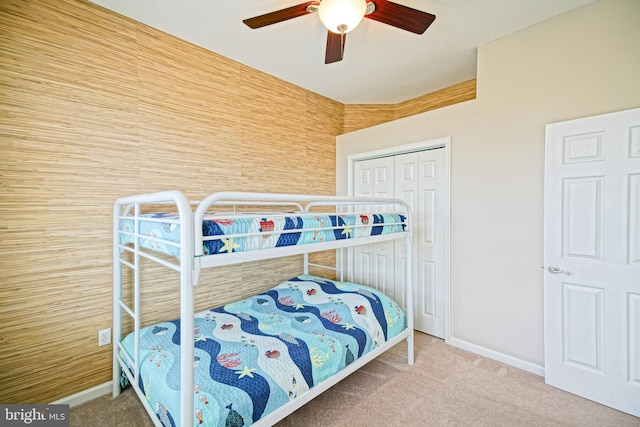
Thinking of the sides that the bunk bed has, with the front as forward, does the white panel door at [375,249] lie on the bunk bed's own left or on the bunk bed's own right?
on the bunk bed's own left

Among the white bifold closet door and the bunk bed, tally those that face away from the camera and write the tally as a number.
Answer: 0

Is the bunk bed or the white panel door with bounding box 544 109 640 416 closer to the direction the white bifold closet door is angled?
the bunk bed

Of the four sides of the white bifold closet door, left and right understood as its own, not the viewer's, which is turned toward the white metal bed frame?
front

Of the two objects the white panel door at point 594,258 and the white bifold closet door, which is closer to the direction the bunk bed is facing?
the white panel door

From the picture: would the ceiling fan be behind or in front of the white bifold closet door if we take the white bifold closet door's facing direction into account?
in front

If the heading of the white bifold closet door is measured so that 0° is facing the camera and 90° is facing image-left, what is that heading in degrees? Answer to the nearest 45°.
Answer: approximately 45°

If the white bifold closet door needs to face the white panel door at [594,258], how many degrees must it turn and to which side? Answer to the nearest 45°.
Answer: approximately 90° to its left
